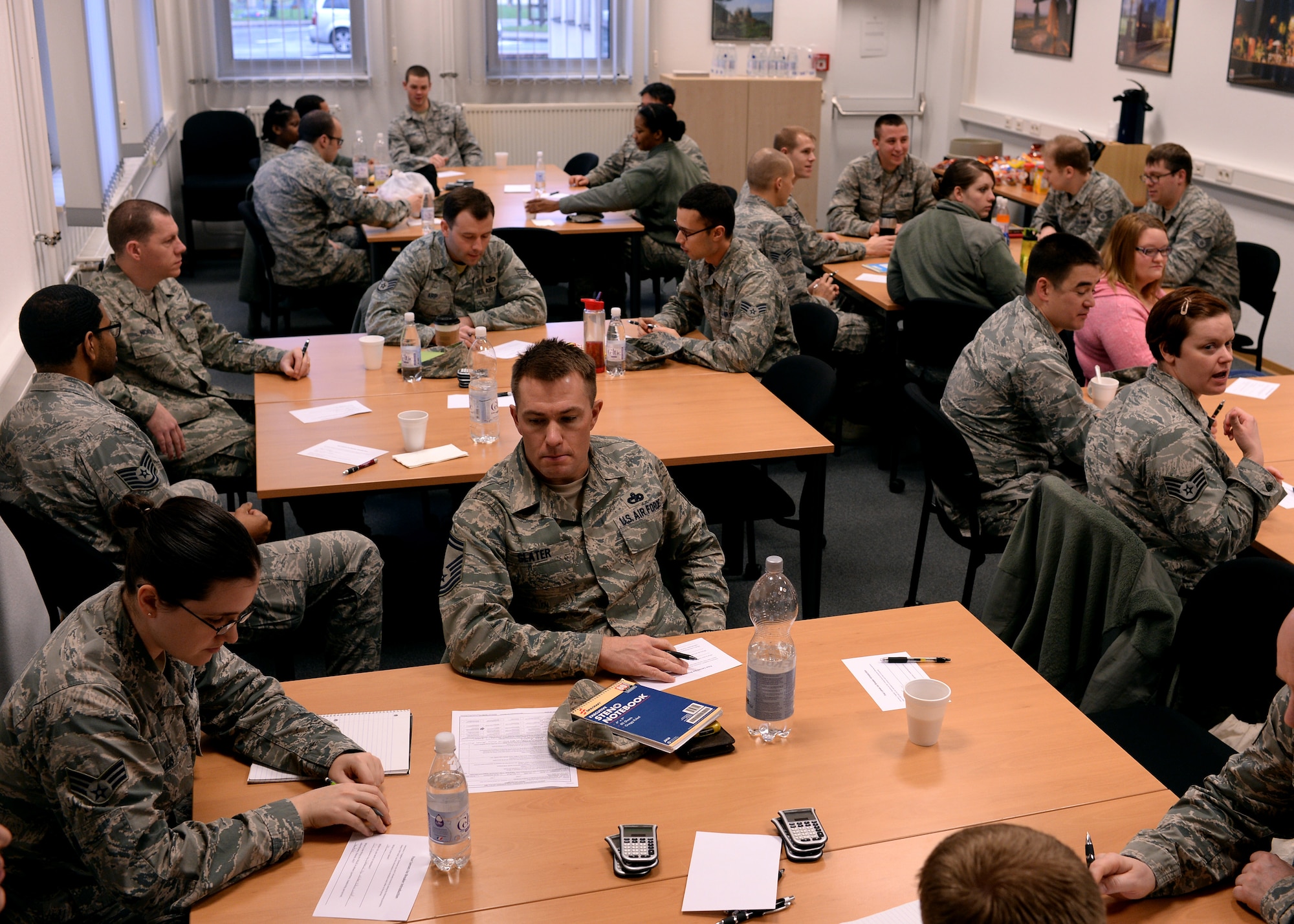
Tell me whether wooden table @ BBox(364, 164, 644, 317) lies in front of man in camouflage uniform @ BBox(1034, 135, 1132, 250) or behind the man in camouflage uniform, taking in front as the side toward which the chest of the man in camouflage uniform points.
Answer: in front

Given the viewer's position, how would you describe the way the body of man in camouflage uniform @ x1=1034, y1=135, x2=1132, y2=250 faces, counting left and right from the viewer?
facing the viewer and to the left of the viewer

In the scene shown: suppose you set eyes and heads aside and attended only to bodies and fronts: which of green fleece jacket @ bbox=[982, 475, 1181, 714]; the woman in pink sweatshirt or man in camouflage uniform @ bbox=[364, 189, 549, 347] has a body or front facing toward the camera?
the man in camouflage uniform

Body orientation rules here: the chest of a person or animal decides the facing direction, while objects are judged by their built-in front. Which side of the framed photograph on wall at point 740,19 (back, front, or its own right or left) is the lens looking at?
front

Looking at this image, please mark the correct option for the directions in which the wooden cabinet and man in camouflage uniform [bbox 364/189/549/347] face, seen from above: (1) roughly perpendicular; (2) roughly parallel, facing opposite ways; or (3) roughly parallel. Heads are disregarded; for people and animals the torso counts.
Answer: roughly parallel

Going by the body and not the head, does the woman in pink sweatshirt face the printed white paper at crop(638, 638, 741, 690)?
no

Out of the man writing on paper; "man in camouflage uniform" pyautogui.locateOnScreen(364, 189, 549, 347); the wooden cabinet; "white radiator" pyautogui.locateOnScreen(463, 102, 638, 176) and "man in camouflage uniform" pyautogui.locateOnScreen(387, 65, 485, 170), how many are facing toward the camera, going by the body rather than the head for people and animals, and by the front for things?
5

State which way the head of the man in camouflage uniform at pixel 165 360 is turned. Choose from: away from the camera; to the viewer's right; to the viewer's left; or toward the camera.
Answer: to the viewer's right

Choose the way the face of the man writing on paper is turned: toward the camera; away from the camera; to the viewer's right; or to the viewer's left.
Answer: toward the camera

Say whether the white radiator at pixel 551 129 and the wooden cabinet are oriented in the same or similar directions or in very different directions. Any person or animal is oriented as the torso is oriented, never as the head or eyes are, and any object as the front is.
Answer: same or similar directions

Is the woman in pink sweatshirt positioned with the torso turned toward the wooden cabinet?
no

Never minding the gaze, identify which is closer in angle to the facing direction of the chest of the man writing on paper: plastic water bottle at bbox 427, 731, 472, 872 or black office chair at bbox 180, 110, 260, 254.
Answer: the plastic water bottle

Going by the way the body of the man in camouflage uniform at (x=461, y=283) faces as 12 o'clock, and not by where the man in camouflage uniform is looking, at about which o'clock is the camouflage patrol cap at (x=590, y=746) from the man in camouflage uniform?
The camouflage patrol cap is roughly at 12 o'clock from the man in camouflage uniform.

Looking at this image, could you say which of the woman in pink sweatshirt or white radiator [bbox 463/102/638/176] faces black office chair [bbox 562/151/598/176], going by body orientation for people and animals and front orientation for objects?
the white radiator

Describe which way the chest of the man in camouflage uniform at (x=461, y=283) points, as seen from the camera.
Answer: toward the camera

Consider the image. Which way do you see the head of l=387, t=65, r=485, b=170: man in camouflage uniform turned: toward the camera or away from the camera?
toward the camera
